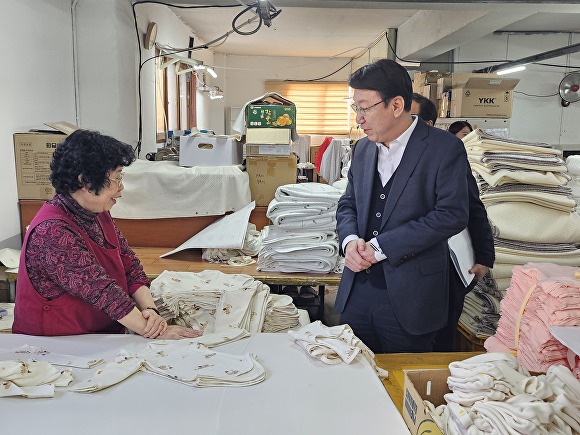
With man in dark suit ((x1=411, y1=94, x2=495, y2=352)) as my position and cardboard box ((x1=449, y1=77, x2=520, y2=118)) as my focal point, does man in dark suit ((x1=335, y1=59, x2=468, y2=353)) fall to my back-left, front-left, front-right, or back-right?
back-left

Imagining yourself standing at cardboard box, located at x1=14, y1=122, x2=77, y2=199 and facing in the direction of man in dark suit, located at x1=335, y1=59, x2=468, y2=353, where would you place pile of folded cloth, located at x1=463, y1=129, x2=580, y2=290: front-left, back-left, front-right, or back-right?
front-left

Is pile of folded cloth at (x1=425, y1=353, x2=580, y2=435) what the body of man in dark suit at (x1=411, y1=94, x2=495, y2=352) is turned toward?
no

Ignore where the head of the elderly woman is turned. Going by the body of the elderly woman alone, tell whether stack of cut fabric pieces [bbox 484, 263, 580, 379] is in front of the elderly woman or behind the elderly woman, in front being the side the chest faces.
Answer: in front

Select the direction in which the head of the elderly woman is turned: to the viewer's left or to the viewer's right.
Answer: to the viewer's right

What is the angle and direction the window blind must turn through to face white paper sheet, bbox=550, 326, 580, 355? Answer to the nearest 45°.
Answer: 0° — it already faces it

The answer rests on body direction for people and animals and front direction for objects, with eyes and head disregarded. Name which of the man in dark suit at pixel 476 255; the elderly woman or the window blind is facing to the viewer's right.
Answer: the elderly woman

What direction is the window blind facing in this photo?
toward the camera

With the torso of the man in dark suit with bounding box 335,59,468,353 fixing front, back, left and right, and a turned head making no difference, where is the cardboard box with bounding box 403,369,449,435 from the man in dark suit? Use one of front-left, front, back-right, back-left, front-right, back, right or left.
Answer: front-left

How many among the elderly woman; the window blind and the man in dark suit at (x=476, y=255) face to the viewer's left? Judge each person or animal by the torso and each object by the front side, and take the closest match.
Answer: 1

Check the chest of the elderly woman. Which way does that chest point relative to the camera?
to the viewer's right

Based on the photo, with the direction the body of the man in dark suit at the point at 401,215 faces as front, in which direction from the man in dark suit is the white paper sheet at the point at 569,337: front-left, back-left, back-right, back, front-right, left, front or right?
left

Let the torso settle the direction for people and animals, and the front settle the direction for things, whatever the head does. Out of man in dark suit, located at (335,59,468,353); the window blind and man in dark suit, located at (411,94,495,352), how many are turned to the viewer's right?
0

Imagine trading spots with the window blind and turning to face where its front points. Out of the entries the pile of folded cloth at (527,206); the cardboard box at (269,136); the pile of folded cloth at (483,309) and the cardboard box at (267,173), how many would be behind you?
0

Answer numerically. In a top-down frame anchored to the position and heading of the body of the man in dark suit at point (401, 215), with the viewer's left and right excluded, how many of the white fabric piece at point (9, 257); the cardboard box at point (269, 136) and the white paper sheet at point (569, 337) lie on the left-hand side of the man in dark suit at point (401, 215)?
1

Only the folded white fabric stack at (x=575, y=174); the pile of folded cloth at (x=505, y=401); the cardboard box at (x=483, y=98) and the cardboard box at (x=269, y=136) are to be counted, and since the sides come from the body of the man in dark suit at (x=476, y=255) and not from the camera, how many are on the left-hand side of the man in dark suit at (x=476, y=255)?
1

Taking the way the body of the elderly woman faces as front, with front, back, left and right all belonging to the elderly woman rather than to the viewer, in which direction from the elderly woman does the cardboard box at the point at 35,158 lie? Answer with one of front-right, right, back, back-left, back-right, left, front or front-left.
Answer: left

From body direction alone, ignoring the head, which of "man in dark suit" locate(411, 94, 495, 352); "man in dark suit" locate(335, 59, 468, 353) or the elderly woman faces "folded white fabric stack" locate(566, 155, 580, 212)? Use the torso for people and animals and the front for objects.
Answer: the elderly woman

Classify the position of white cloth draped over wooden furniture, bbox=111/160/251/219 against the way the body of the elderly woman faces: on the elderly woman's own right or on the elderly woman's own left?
on the elderly woman's own left
